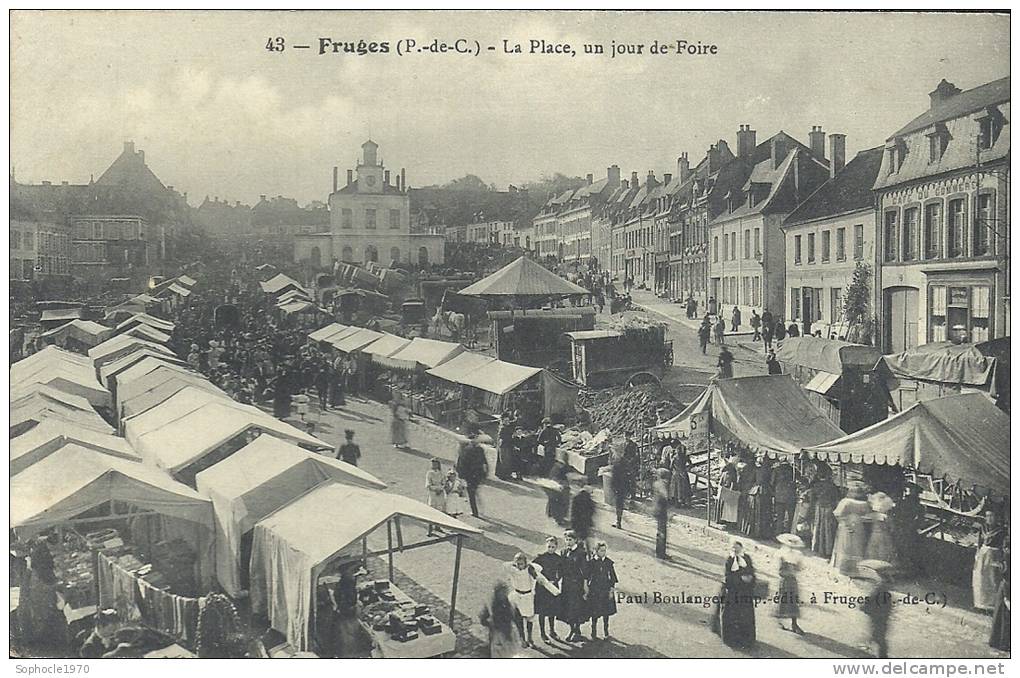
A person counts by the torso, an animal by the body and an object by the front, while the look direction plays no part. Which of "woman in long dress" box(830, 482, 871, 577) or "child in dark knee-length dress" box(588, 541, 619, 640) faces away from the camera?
"woman in long dress" box(830, 482, 871, 577)

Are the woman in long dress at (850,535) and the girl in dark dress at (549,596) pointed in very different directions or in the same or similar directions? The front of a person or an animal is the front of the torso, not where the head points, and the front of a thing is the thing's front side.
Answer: very different directions

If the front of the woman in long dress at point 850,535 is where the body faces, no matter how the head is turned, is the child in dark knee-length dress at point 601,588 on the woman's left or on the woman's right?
on the woman's left

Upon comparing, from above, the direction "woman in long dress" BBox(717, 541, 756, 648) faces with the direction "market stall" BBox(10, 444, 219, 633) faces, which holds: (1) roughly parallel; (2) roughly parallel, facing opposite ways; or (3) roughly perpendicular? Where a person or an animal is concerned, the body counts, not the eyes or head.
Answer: roughly parallel

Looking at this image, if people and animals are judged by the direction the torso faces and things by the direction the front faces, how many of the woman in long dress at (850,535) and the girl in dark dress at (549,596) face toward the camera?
1

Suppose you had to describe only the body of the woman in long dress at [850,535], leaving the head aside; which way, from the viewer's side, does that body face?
away from the camera
